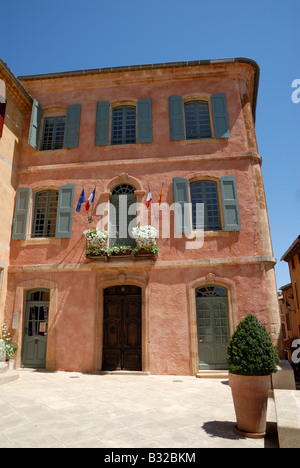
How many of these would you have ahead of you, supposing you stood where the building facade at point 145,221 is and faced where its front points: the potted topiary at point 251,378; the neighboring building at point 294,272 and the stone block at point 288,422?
2

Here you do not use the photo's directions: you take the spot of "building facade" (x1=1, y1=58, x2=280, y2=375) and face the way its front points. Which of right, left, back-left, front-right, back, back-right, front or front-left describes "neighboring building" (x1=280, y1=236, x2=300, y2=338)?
back-left

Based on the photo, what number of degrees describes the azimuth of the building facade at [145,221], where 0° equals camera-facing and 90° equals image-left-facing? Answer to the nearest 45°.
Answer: approximately 0°

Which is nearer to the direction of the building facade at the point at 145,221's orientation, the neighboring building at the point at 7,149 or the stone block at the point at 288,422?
the stone block

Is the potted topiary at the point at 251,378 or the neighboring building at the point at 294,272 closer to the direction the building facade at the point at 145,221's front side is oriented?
the potted topiary

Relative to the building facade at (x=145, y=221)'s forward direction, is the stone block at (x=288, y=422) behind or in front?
in front

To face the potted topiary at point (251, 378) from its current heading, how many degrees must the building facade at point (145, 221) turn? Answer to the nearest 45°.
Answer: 0° — it already faces it

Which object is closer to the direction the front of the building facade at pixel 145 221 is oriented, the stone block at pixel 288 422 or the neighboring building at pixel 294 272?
the stone block

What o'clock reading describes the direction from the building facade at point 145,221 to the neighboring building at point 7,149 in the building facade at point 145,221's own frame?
The neighboring building is roughly at 3 o'clock from the building facade.
